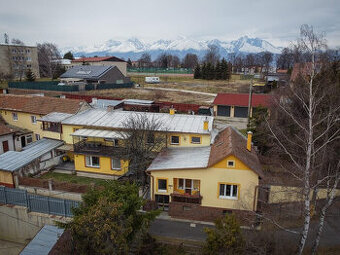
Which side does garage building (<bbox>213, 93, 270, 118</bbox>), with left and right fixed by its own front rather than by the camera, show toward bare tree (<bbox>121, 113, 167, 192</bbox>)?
front

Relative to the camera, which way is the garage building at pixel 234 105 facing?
toward the camera

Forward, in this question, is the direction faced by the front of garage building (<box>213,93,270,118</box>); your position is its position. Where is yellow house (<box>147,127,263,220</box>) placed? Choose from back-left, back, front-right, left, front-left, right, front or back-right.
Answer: front

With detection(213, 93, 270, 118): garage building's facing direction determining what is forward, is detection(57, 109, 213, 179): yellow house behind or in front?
in front

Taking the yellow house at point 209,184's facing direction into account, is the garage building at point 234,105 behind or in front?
behind

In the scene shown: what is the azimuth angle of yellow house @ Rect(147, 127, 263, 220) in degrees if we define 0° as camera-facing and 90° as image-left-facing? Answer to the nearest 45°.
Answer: approximately 0°

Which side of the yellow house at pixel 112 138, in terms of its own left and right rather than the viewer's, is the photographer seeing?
front

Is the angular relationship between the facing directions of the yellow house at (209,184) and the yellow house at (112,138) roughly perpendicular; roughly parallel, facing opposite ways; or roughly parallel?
roughly parallel

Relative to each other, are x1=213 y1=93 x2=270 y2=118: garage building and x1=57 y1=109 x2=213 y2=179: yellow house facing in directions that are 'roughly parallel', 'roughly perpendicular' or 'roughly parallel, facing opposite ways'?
roughly parallel

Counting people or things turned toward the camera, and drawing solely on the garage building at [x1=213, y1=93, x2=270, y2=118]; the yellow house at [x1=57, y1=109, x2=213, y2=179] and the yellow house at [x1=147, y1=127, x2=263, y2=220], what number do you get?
3

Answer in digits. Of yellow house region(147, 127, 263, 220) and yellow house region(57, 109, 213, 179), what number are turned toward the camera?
2

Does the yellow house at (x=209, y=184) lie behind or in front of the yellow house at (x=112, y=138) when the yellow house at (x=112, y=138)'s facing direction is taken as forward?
in front

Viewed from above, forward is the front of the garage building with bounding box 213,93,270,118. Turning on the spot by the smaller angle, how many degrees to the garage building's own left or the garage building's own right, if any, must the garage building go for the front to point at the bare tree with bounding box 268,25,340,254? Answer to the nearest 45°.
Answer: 0° — it already faces it

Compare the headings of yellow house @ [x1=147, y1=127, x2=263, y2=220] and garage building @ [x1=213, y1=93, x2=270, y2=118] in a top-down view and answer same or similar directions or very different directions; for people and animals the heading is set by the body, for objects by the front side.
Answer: same or similar directions
